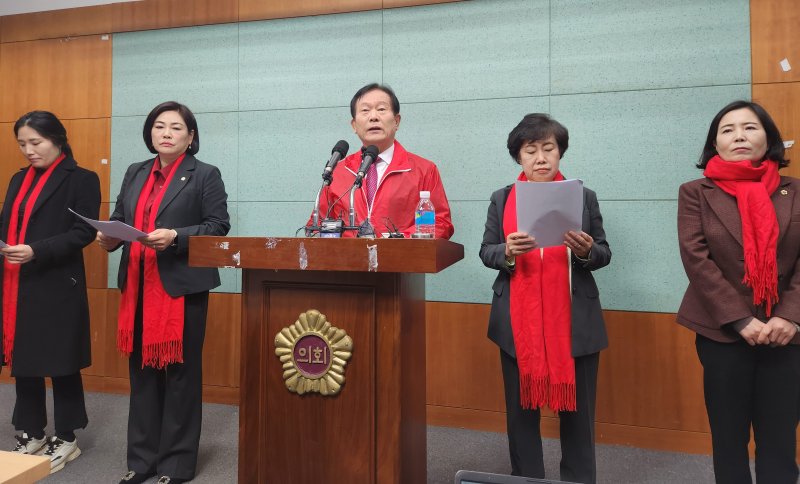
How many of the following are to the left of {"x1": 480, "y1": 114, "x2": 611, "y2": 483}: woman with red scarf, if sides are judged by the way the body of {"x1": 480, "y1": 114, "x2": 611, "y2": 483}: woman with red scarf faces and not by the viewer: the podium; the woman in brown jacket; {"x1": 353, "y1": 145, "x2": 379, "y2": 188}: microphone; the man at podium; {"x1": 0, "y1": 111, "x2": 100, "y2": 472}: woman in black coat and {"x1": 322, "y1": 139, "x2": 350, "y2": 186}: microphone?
1

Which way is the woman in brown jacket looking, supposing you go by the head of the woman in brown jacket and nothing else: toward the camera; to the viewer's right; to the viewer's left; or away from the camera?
toward the camera

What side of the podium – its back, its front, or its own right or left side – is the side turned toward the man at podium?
back

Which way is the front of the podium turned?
toward the camera

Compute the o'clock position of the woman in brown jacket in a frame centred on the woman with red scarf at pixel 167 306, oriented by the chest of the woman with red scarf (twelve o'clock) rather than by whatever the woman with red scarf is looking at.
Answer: The woman in brown jacket is roughly at 9 o'clock from the woman with red scarf.

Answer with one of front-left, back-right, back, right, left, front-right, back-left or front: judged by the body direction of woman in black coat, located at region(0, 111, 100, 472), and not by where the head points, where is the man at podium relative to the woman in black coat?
left

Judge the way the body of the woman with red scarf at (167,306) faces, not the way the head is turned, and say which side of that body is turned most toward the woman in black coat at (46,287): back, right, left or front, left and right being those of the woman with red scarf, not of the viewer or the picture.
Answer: right

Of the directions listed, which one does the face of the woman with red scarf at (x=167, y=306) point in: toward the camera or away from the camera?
toward the camera

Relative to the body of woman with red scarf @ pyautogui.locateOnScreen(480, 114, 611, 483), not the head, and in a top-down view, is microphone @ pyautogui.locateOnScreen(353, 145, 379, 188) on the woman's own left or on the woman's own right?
on the woman's own right

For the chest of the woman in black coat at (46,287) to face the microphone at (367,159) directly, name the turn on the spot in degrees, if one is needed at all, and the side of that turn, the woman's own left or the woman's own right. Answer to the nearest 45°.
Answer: approximately 90° to the woman's own left

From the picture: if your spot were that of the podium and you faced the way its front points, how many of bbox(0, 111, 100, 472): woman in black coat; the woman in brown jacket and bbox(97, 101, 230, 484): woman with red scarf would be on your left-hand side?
1

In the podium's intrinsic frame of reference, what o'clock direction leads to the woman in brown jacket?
The woman in brown jacket is roughly at 9 o'clock from the podium.

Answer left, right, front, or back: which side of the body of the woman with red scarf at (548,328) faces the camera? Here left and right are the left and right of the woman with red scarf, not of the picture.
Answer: front

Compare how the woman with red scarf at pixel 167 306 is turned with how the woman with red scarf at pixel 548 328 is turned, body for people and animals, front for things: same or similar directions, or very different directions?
same or similar directions

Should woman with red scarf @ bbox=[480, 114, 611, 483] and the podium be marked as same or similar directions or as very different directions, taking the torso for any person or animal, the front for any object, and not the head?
same or similar directions
